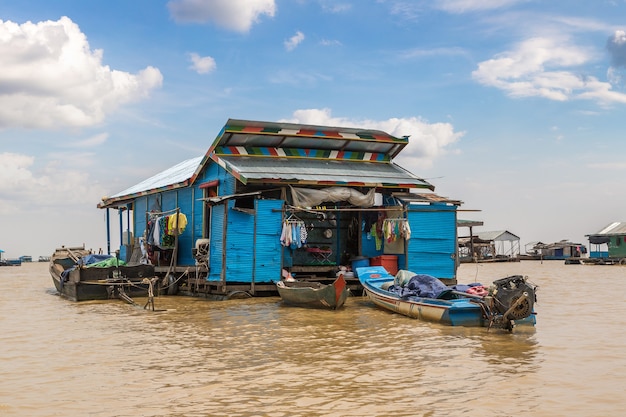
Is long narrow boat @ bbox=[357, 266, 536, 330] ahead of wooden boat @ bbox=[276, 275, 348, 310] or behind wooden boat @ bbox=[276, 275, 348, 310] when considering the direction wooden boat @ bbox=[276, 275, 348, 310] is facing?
ahead

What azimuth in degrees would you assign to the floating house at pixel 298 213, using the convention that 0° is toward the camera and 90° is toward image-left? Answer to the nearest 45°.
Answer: approximately 315°

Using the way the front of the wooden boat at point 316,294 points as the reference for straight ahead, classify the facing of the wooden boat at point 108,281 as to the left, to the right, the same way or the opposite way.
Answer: the opposite way

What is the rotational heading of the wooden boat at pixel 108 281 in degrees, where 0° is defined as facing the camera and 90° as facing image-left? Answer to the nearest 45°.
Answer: approximately 135°

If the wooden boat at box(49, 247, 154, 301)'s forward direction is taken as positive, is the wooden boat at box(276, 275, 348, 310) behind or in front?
behind

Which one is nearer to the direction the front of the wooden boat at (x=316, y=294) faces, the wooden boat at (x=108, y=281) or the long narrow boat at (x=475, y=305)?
the long narrow boat

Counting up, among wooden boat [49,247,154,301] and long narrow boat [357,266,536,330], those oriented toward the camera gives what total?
0

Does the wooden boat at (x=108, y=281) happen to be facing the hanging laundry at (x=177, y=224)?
no

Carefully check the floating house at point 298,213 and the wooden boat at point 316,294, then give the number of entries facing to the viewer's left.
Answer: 0

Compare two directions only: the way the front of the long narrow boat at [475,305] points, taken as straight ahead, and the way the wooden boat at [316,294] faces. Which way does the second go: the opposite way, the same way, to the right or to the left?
the opposite way

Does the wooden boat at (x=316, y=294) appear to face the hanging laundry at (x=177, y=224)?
no

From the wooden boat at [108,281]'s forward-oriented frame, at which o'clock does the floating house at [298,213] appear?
The floating house is roughly at 5 o'clock from the wooden boat.

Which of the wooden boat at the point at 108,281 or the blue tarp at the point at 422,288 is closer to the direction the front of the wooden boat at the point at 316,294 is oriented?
the blue tarp

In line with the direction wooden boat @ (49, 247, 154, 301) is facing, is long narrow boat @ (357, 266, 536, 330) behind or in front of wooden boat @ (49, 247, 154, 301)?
behind

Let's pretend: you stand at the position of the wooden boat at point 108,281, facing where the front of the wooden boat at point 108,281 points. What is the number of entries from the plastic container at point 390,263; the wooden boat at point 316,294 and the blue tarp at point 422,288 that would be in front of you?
0

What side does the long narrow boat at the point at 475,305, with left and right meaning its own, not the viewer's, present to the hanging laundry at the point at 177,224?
front

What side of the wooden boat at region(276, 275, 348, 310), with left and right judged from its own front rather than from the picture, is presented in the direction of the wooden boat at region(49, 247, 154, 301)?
back

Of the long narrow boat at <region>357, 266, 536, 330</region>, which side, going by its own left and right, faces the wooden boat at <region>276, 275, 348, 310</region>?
front
